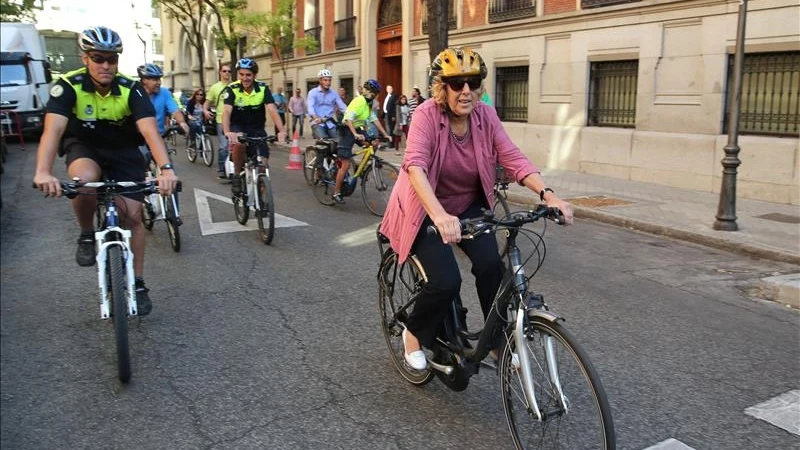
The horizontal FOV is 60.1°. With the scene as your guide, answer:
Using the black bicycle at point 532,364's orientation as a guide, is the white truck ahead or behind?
behind

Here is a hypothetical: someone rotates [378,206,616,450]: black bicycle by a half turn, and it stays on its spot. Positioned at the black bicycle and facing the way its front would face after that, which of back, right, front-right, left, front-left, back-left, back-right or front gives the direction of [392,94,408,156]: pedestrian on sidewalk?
front-right

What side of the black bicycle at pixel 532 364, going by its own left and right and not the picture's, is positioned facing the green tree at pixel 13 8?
back

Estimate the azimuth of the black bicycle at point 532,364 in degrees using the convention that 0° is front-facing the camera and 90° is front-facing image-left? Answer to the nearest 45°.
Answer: approximately 315°

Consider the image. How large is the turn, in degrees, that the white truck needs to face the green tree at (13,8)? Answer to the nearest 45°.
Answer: approximately 180°

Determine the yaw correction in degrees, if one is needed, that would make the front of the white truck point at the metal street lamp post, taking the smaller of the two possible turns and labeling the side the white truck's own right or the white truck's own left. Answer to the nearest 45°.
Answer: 0° — it already faces it

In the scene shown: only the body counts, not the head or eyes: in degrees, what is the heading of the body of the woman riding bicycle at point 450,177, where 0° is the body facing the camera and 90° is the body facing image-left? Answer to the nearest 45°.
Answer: approximately 315°

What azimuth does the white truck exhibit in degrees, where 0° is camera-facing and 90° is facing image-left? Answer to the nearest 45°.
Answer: approximately 0°

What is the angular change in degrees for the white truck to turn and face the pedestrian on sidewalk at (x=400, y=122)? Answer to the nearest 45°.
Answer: approximately 45° to its left
